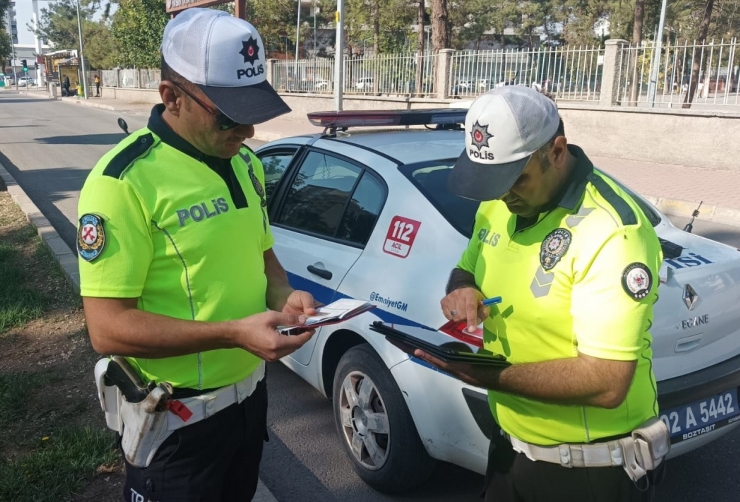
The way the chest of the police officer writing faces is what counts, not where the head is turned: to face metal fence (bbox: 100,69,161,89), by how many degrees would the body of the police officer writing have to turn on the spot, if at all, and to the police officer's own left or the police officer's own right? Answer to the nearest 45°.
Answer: approximately 90° to the police officer's own right

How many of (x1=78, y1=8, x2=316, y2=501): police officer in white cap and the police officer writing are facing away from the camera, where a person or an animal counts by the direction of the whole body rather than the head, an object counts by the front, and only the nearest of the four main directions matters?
0

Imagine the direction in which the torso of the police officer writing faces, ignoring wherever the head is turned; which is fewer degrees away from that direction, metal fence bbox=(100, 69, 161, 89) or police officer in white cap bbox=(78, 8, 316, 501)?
the police officer in white cap

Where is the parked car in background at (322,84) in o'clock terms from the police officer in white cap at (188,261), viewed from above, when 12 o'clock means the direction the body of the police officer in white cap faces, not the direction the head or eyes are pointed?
The parked car in background is roughly at 8 o'clock from the police officer in white cap.

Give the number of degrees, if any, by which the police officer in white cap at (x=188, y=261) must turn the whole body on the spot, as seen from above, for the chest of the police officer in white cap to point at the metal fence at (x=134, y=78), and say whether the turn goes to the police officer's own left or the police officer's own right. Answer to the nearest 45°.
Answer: approximately 135° to the police officer's own left

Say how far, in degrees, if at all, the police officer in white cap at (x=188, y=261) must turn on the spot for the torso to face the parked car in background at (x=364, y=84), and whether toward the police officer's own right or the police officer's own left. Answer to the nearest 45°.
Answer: approximately 135° to the police officer's own left

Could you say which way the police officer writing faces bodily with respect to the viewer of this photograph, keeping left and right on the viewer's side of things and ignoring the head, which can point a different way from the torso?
facing the viewer and to the left of the viewer

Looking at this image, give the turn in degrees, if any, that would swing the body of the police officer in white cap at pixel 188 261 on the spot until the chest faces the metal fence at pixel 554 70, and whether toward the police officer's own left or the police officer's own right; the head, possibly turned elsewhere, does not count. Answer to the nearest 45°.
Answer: approximately 90° to the police officer's own left

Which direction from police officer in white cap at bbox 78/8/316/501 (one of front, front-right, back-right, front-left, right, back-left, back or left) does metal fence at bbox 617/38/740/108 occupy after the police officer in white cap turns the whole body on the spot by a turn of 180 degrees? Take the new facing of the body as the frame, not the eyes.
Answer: right

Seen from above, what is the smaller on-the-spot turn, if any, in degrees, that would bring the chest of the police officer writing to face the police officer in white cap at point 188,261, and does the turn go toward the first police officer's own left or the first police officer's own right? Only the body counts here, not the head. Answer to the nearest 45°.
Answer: approximately 45° to the first police officer's own right

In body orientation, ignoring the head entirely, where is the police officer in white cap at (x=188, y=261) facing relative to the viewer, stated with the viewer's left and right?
facing the viewer and to the right of the viewer

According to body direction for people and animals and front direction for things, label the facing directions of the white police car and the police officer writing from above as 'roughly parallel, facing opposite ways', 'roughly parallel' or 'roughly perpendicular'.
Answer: roughly perpendicular

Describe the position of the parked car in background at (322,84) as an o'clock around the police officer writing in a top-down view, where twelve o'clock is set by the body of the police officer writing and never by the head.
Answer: The parked car in background is roughly at 4 o'clock from the police officer writing.
